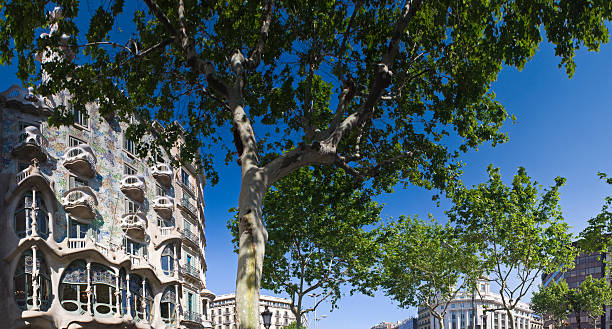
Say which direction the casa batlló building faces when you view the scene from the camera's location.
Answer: facing the viewer and to the right of the viewer

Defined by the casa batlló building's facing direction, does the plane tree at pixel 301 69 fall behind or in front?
in front
